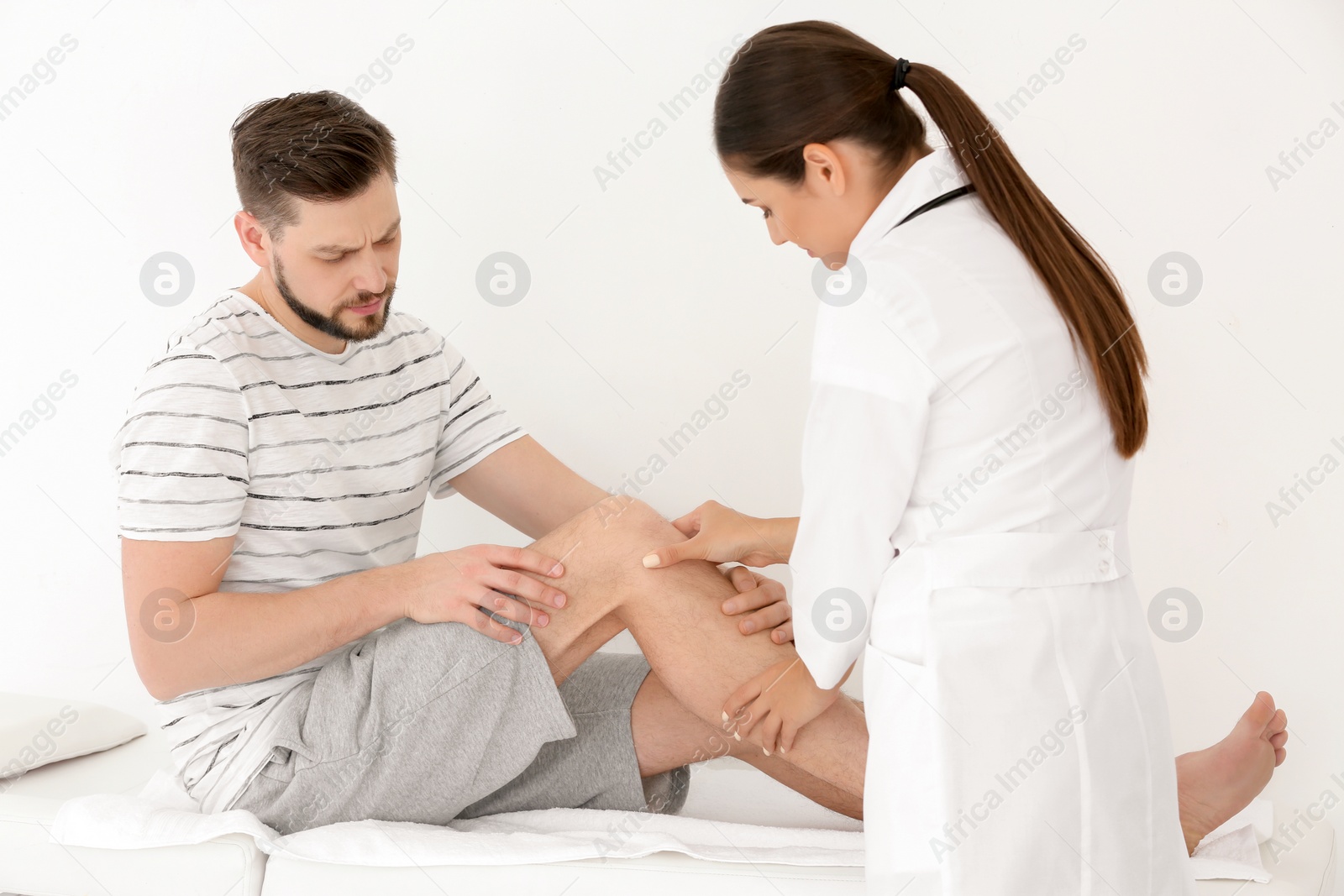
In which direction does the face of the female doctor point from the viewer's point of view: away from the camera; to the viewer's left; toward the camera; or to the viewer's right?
to the viewer's left

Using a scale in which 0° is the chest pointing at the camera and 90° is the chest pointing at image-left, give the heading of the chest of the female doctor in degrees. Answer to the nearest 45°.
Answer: approximately 135°

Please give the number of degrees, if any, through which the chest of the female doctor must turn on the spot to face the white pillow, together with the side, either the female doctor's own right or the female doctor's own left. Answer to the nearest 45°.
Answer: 0° — they already face it
